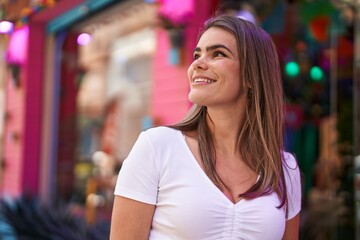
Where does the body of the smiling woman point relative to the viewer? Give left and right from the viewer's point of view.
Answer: facing the viewer and to the right of the viewer

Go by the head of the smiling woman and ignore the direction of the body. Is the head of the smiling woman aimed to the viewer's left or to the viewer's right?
to the viewer's left
